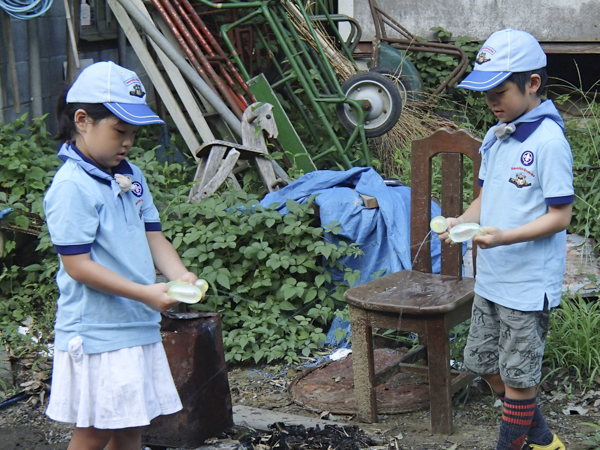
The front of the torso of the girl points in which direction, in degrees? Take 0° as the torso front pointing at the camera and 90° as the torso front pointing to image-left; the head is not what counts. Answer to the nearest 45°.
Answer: approximately 315°

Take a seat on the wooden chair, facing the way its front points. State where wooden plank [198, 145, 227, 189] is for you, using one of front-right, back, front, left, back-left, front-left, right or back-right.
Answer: right

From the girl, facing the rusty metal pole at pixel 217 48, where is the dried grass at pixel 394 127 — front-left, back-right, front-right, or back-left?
front-right

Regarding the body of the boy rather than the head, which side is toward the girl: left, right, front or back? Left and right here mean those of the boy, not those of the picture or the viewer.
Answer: front

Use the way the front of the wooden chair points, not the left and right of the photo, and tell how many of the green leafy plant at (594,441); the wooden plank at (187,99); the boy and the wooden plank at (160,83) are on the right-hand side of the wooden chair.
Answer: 2

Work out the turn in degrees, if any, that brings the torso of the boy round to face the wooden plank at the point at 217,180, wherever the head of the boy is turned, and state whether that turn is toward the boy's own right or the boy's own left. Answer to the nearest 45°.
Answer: approximately 90° to the boy's own right

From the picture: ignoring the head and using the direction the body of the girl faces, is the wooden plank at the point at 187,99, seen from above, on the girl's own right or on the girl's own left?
on the girl's own left

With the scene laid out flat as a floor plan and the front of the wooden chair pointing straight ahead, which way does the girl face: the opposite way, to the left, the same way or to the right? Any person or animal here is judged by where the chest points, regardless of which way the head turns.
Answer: to the left

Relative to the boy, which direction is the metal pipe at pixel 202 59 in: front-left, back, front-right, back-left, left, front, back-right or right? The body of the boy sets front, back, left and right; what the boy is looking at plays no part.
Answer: right

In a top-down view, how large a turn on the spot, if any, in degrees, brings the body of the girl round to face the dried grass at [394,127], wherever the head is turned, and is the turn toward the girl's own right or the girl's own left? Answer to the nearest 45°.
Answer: approximately 90° to the girl's own left

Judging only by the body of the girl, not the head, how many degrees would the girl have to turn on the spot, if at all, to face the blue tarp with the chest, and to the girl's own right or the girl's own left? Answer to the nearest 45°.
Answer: approximately 90° to the girl's own left

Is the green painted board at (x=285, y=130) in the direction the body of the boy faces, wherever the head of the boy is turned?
no

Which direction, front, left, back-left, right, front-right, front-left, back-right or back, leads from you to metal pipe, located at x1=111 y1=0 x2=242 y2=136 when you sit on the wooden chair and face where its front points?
right

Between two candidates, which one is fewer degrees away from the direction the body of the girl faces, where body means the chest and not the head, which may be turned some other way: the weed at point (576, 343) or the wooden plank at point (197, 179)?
the weed

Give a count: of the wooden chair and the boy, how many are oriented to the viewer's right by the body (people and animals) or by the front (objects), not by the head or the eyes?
0

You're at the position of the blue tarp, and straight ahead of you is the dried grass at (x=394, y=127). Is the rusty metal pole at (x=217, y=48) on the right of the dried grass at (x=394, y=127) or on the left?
left

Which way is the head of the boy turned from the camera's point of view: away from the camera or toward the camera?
toward the camera

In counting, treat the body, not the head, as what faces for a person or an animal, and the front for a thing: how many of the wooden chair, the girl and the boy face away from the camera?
0

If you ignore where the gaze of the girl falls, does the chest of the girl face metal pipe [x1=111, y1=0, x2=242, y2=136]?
no
